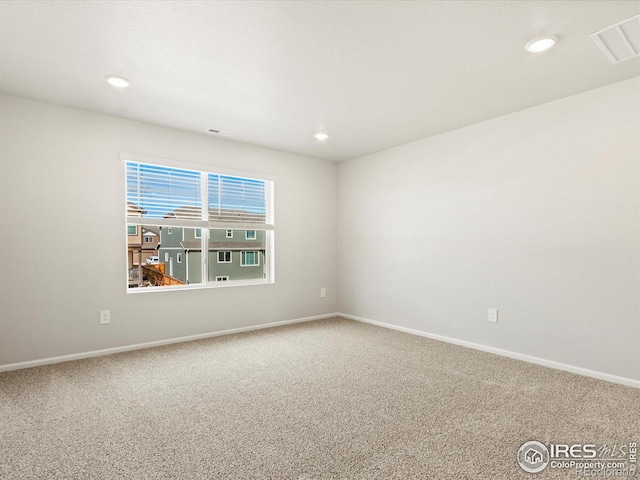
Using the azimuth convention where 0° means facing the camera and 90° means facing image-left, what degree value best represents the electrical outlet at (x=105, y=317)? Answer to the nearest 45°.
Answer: approximately 0°

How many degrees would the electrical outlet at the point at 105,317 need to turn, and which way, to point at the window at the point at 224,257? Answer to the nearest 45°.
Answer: approximately 90° to its left

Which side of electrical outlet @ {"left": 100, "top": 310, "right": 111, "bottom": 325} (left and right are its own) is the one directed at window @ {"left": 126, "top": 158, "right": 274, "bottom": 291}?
left
